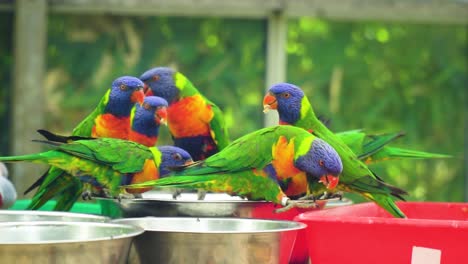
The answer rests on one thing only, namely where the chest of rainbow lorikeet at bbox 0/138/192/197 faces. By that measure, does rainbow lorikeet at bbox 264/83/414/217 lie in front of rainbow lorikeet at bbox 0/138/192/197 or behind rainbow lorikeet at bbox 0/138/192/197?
in front

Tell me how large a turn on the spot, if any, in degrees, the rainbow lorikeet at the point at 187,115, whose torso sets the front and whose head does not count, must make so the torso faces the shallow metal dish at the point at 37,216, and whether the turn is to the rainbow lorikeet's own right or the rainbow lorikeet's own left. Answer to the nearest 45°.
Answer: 0° — it already faces it

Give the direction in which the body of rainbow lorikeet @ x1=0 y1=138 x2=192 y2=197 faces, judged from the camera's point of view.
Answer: to the viewer's right

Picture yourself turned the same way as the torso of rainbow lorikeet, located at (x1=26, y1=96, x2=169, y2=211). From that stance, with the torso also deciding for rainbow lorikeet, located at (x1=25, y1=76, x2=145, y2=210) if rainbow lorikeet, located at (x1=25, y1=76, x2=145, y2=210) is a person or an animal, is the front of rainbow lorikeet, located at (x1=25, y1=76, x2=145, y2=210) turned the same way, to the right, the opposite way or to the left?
the same way

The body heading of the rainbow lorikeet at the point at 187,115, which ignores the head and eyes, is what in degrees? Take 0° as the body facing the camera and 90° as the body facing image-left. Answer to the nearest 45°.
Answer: approximately 45°

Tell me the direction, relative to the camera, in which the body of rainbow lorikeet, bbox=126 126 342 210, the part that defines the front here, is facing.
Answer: to the viewer's right

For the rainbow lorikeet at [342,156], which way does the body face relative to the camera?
to the viewer's left

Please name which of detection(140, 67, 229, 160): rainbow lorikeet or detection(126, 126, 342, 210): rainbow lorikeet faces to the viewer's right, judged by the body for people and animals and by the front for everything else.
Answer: detection(126, 126, 342, 210): rainbow lorikeet

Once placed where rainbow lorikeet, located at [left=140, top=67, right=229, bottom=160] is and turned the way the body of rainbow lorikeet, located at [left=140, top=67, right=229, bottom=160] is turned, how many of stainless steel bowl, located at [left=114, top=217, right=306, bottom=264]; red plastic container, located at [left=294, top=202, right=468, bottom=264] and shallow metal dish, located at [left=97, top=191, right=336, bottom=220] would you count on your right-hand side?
0

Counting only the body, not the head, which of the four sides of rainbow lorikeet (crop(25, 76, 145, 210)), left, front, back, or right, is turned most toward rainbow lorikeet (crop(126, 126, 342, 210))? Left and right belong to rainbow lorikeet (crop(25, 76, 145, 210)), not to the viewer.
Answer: front

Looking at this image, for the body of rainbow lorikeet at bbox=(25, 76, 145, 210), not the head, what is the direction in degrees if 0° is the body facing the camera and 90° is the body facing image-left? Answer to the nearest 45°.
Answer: approximately 315°
